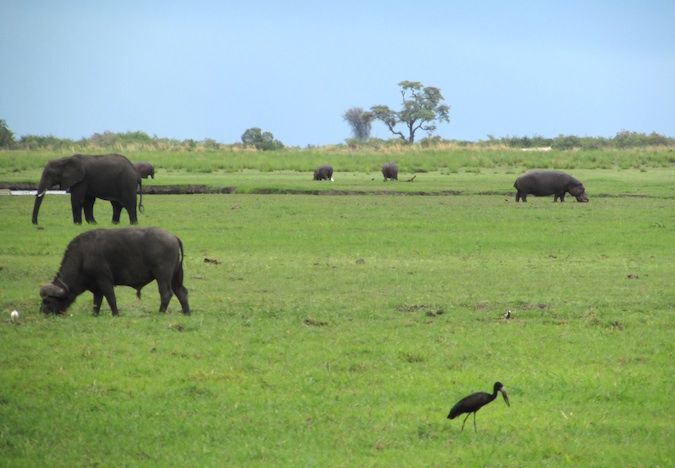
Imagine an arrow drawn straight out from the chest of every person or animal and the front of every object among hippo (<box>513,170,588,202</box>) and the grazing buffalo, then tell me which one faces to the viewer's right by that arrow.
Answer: the hippo

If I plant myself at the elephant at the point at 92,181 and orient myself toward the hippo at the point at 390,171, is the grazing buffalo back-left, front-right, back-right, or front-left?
back-right

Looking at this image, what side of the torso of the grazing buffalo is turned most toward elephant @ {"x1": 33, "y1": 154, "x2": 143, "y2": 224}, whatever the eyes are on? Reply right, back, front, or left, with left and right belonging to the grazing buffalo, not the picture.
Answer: right

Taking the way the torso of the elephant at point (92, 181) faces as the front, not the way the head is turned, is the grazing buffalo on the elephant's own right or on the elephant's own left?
on the elephant's own left

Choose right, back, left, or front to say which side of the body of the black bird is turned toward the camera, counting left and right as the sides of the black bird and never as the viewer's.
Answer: right

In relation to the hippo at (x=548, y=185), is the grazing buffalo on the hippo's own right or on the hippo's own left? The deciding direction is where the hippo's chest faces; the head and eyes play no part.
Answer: on the hippo's own right

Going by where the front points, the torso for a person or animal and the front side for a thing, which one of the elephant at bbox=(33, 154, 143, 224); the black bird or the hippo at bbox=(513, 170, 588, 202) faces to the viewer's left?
the elephant

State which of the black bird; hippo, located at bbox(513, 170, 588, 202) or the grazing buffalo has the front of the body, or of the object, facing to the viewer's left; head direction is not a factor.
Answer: the grazing buffalo

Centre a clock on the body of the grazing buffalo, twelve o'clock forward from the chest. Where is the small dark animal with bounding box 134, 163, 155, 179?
The small dark animal is roughly at 3 o'clock from the grazing buffalo.

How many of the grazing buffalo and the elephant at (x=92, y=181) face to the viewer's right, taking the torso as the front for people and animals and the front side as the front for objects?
0

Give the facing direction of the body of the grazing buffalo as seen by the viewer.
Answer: to the viewer's left

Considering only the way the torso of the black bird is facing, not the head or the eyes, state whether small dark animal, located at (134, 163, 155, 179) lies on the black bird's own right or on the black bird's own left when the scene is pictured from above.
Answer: on the black bird's own left

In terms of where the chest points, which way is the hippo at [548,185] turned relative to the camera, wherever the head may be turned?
to the viewer's right

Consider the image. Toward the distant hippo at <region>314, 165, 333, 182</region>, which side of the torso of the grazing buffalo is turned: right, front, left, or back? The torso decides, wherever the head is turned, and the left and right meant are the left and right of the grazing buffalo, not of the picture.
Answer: right

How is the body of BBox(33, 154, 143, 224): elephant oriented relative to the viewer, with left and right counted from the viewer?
facing to the left of the viewer
